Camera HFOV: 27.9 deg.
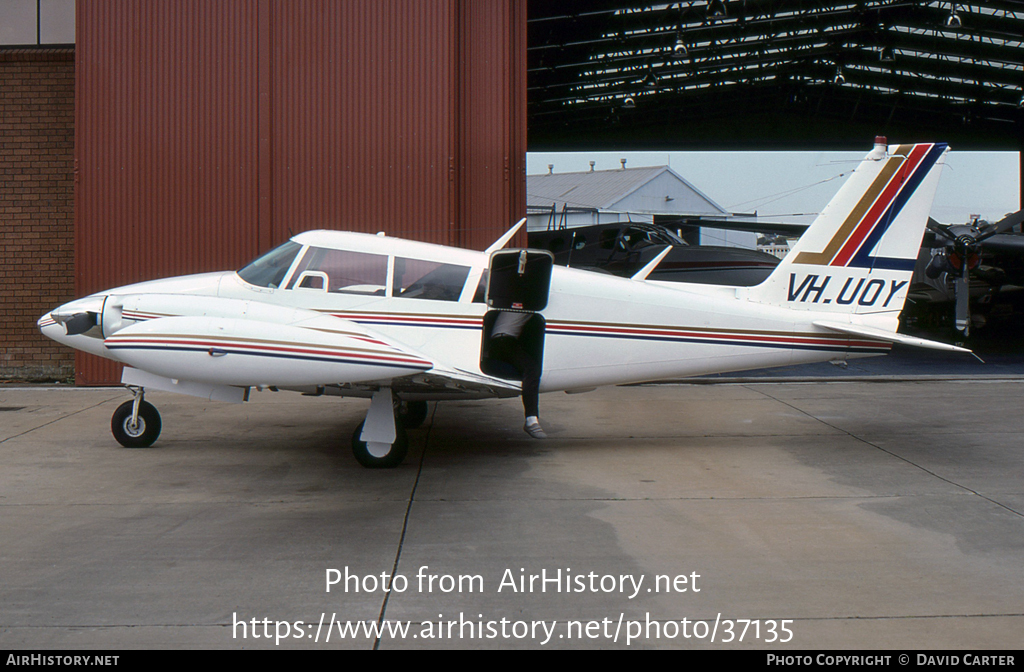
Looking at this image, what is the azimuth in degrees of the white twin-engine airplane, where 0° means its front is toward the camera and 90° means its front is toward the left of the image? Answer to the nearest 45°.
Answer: approximately 90°
